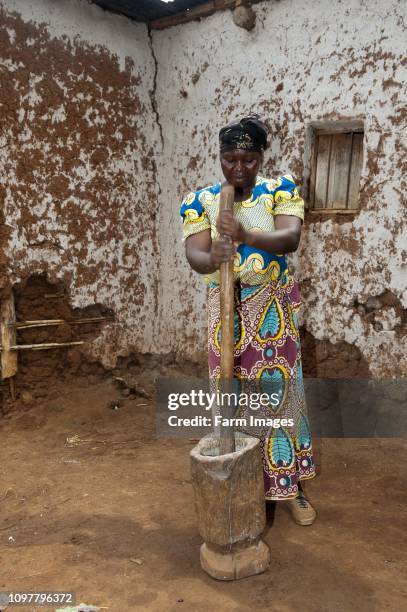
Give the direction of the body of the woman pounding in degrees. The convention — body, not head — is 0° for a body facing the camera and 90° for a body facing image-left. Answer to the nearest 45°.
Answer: approximately 0°

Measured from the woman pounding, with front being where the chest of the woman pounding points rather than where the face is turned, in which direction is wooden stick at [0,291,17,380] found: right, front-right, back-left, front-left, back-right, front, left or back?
back-right
